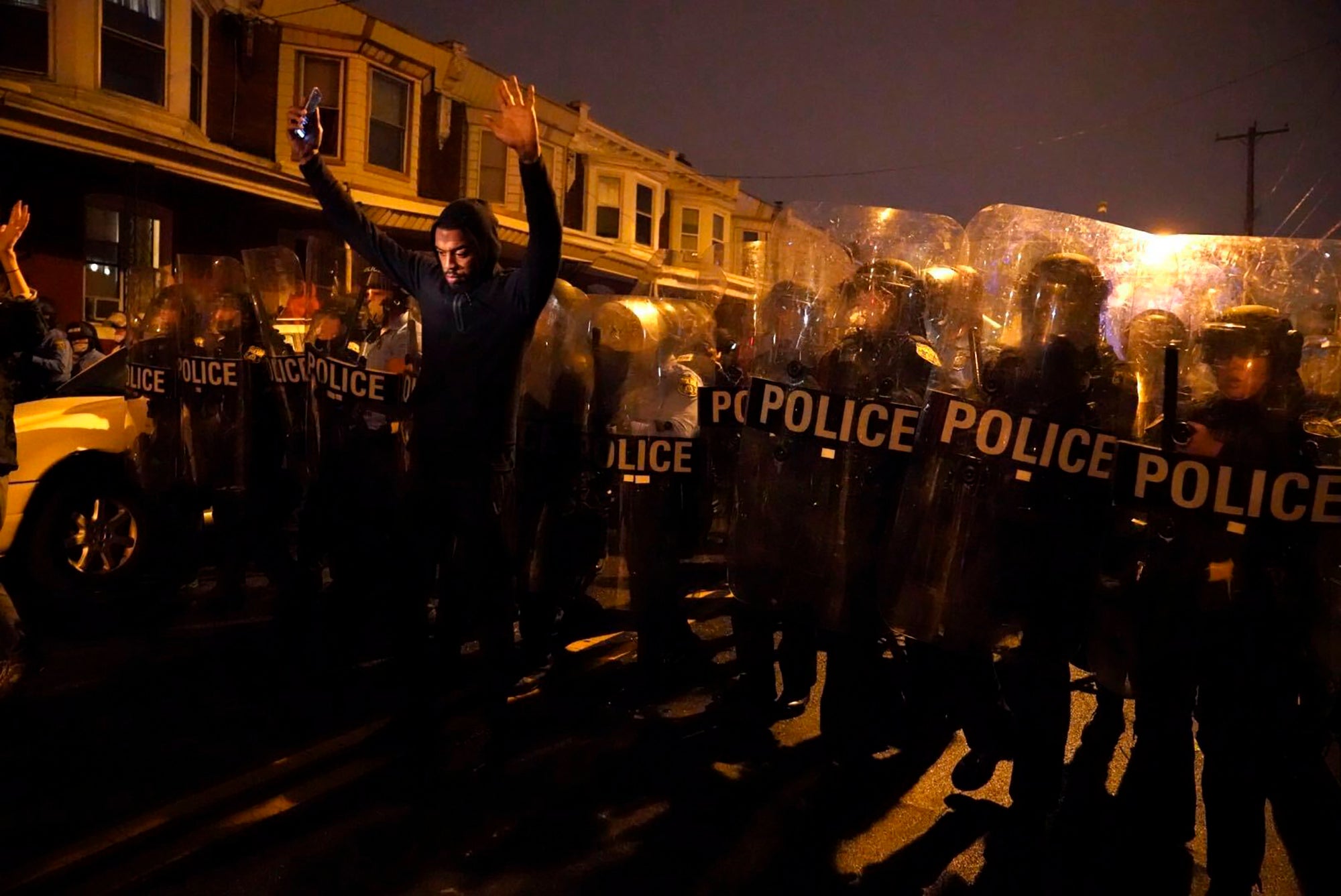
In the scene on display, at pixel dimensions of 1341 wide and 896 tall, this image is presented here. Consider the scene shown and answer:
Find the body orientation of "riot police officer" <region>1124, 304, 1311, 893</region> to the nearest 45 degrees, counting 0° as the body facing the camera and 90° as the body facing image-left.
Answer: approximately 45°

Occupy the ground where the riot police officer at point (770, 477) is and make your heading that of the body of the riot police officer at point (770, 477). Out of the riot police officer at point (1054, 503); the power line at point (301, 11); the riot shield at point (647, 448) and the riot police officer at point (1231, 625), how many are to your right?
2

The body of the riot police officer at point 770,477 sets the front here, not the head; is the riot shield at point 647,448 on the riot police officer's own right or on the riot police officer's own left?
on the riot police officer's own right

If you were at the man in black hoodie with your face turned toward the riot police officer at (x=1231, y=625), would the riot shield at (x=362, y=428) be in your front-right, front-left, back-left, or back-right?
back-left

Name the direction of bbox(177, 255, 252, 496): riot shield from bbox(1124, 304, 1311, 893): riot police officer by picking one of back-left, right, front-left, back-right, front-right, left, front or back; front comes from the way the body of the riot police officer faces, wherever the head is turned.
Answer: front-right

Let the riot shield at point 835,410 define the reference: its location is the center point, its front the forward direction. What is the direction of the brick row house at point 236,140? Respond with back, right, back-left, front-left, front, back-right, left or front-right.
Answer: back-right

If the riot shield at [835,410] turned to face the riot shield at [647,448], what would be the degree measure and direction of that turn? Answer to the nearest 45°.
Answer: approximately 135° to its right

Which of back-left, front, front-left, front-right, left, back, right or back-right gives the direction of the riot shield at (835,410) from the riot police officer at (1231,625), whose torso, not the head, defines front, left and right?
front-right

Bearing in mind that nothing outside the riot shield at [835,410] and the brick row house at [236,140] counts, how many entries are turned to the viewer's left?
0
